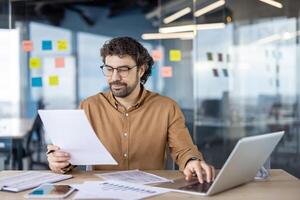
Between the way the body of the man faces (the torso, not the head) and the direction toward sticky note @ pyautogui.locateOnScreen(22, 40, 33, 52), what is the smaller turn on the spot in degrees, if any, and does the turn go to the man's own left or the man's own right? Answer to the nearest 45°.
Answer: approximately 180°

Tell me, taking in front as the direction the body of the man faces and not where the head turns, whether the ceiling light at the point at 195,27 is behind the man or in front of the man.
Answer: behind

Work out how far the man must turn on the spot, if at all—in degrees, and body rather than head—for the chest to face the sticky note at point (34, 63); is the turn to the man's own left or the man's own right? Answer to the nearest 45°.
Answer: approximately 180°

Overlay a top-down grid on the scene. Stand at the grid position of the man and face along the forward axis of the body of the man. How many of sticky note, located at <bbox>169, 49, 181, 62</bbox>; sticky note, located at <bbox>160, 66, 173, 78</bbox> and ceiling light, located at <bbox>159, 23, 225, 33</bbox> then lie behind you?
3

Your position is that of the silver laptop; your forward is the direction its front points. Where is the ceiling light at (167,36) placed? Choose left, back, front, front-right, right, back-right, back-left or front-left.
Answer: front-right

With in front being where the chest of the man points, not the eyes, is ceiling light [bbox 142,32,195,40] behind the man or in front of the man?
behind

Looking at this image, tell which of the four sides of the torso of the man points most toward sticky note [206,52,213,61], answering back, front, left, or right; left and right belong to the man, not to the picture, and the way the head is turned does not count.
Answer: back

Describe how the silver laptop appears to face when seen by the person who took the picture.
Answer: facing away from the viewer and to the left of the viewer

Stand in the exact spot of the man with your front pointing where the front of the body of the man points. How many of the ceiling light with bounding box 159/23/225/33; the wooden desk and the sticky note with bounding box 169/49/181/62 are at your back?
2

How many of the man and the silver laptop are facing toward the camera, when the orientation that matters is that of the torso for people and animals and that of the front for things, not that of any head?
1

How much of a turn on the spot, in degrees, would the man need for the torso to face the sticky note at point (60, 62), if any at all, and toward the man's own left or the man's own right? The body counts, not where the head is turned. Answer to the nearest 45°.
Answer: approximately 180°

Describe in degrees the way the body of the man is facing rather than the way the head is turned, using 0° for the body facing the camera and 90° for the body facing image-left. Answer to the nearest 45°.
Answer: approximately 0°

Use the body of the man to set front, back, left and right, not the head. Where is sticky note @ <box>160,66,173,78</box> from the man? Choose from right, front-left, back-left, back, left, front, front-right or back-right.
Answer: back

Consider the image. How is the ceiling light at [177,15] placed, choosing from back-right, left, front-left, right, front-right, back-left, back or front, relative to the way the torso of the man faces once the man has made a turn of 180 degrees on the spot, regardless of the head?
front
